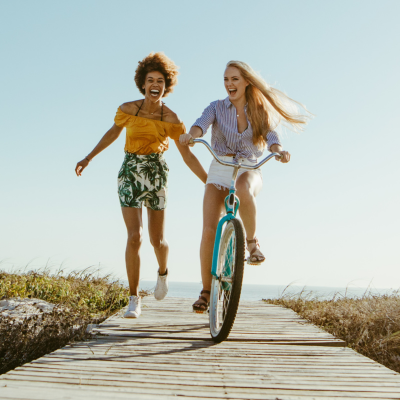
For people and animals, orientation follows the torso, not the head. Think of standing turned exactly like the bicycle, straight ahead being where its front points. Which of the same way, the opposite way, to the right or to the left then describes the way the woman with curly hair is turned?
the same way

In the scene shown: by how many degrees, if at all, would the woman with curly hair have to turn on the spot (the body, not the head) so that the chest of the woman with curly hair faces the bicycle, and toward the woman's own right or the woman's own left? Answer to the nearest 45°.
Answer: approximately 45° to the woman's own left

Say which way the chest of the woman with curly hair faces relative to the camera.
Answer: toward the camera

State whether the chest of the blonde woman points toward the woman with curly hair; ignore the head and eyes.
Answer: no

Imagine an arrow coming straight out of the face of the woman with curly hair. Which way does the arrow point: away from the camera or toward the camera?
toward the camera

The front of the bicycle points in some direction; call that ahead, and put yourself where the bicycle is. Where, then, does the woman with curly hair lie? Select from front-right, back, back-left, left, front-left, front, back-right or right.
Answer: back-right

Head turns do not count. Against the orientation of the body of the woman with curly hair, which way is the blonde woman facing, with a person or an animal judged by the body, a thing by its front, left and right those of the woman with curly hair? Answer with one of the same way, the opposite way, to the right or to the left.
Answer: the same way

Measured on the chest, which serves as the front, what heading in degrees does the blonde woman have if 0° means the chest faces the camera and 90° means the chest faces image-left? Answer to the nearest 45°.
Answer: approximately 0°
